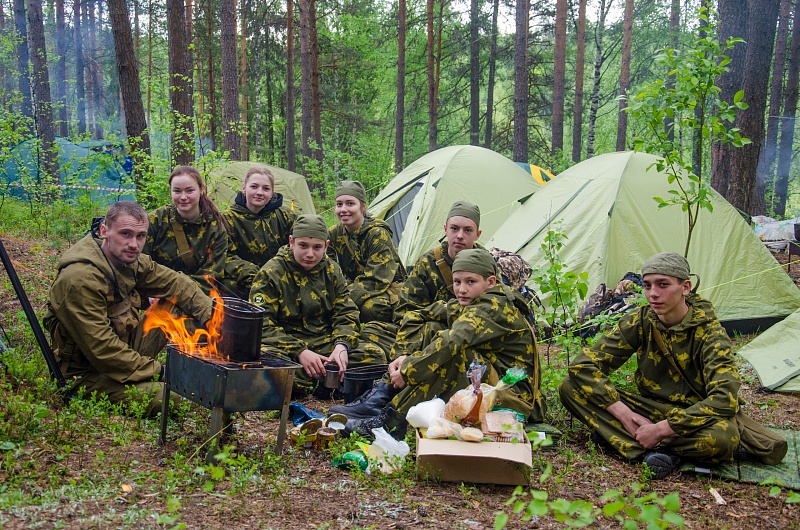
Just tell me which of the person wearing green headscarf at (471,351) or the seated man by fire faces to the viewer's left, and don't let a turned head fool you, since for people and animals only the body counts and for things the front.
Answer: the person wearing green headscarf

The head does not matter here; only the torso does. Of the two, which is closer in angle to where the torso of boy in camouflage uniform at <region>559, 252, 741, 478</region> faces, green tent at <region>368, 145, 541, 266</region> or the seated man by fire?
the seated man by fire

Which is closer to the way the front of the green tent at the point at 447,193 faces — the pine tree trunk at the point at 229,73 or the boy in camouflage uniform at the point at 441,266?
the boy in camouflage uniform

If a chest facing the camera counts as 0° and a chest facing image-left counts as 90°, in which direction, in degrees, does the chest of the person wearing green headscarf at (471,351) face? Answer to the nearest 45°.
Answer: approximately 90°

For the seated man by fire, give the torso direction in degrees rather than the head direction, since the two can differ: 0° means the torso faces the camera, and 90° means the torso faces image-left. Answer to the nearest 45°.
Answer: approximately 315°

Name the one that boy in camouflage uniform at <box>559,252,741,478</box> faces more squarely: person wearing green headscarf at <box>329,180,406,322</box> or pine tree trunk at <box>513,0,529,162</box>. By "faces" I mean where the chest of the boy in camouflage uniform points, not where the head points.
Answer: the person wearing green headscarf

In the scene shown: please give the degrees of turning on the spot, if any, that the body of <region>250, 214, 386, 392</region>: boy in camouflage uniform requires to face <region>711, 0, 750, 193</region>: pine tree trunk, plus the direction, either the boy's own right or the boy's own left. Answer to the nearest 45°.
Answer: approximately 135° to the boy's own left

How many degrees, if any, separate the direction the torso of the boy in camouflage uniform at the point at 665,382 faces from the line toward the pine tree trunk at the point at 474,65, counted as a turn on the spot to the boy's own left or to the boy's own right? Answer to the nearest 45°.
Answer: approximately 135° to the boy's own right

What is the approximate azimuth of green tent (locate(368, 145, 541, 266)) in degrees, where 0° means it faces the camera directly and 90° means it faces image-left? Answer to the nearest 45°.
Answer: approximately 45°

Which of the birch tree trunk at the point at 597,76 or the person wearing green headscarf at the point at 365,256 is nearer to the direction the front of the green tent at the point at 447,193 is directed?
the person wearing green headscarf

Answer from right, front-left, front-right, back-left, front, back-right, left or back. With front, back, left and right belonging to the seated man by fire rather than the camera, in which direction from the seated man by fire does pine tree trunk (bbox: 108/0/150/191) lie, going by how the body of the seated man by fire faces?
back-left

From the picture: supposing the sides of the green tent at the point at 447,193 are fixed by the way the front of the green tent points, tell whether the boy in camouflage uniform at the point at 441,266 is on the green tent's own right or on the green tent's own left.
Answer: on the green tent's own left
